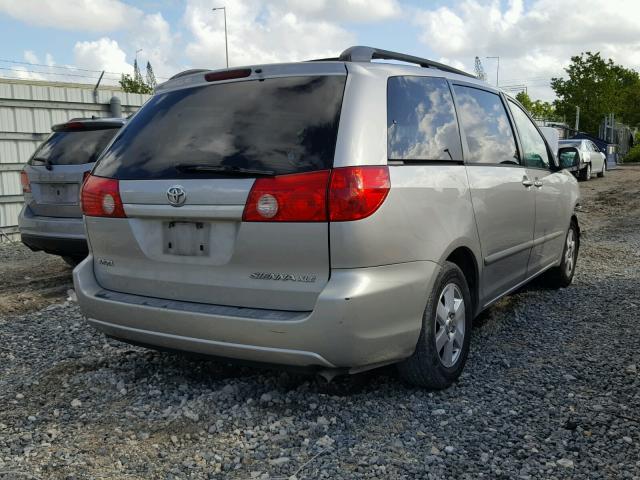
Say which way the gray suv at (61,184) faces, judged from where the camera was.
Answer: facing away from the viewer and to the right of the viewer

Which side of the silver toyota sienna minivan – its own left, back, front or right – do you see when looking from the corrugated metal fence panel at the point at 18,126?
left

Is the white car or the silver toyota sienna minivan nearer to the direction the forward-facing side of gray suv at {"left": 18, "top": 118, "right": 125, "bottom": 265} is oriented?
the white car

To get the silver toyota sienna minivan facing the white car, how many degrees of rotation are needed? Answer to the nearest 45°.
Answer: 0° — it already faces it

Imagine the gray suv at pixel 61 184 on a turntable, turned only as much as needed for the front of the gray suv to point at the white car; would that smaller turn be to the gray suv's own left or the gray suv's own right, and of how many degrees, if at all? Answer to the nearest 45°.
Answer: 0° — it already faces it

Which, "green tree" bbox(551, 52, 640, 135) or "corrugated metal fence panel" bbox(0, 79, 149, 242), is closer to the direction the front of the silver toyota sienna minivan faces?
the green tree

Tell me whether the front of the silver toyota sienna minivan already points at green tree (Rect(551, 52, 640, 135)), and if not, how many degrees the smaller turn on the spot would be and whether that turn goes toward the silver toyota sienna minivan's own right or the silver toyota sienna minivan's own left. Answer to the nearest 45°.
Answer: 0° — it already faces it

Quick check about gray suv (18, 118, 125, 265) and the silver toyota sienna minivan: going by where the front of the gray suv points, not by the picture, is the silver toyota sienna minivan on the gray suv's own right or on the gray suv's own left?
on the gray suv's own right

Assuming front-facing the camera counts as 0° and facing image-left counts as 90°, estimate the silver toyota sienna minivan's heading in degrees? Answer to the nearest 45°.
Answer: approximately 225°

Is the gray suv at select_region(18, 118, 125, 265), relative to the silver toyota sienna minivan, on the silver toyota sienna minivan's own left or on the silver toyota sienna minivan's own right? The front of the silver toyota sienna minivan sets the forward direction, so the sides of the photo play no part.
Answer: on the silver toyota sienna minivan's own left
